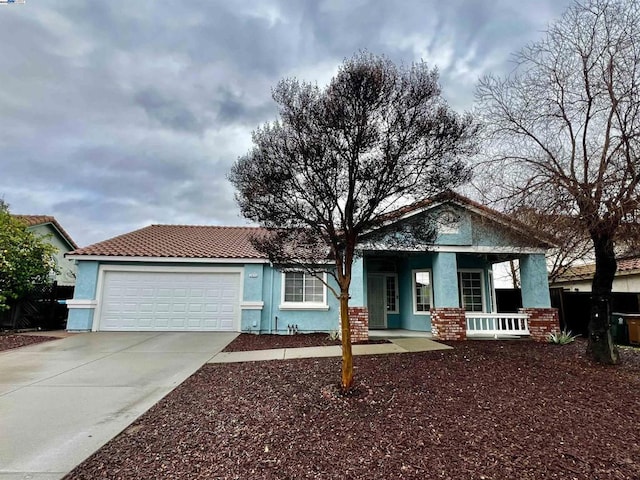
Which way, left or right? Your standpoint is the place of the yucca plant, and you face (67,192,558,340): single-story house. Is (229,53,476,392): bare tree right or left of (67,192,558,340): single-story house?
left

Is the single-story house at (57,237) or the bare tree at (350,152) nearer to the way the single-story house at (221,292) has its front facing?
the bare tree

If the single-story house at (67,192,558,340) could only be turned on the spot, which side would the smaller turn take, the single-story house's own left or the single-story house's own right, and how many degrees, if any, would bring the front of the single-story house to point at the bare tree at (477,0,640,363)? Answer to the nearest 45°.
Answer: approximately 45° to the single-story house's own left

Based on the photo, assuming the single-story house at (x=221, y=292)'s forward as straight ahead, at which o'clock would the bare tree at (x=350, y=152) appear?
The bare tree is roughly at 11 o'clock from the single-story house.

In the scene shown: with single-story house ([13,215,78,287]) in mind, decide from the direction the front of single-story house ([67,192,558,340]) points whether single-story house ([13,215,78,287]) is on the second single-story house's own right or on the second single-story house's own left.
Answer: on the second single-story house's own right

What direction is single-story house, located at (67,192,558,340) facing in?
toward the camera

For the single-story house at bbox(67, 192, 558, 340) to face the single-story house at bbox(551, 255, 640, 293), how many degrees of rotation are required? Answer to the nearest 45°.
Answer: approximately 90° to its left

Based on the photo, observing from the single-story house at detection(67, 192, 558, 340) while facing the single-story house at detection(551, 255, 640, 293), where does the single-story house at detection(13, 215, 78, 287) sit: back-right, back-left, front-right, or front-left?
back-left
